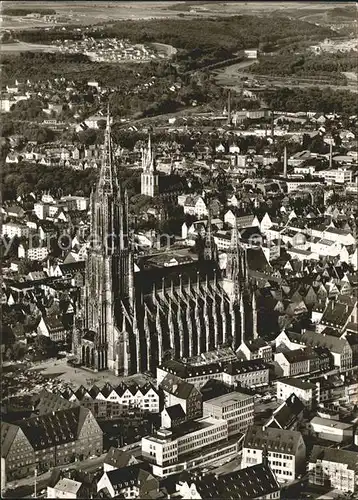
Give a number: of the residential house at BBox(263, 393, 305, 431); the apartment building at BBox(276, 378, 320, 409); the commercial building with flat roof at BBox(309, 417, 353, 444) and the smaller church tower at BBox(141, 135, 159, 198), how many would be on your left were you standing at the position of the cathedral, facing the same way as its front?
3

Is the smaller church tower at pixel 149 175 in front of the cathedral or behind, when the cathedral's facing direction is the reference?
behind

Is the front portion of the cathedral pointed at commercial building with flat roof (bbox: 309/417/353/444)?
no

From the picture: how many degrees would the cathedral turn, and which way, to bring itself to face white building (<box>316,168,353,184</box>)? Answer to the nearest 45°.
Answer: approximately 180°

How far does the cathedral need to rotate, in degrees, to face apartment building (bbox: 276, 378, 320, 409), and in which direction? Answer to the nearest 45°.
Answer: approximately 90° to its left

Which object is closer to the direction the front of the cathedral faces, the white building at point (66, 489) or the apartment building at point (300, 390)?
the white building

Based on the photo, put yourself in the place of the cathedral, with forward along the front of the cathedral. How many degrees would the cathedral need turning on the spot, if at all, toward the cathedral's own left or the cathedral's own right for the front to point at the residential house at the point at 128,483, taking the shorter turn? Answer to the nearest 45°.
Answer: approximately 45° to the cathedral's own left

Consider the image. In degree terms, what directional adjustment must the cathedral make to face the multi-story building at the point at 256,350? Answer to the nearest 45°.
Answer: approximately 135° to its left

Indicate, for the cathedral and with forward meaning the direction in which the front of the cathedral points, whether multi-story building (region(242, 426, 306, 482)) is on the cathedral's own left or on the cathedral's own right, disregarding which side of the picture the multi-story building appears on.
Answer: on the cathedral's own left

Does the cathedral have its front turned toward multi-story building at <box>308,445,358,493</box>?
no

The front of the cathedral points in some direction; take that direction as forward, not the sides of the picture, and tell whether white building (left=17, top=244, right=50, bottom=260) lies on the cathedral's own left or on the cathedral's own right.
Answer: on the cathedral's own right

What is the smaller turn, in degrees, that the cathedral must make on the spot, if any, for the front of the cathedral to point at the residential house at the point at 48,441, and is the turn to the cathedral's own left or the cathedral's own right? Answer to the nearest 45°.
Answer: approximately 45° to the cathedral's own left

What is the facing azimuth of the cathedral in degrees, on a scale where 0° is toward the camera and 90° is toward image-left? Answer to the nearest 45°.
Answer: approximately 45°

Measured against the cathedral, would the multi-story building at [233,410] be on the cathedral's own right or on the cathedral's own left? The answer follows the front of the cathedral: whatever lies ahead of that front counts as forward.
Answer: on the cathedral's own left

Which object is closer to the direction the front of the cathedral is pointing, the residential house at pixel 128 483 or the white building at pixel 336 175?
the residential house

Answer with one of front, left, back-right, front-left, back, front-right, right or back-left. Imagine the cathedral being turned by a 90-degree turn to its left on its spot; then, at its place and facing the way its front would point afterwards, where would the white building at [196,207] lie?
back-left

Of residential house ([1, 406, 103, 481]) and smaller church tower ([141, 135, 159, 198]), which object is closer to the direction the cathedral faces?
the residential house

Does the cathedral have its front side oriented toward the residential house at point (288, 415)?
no
